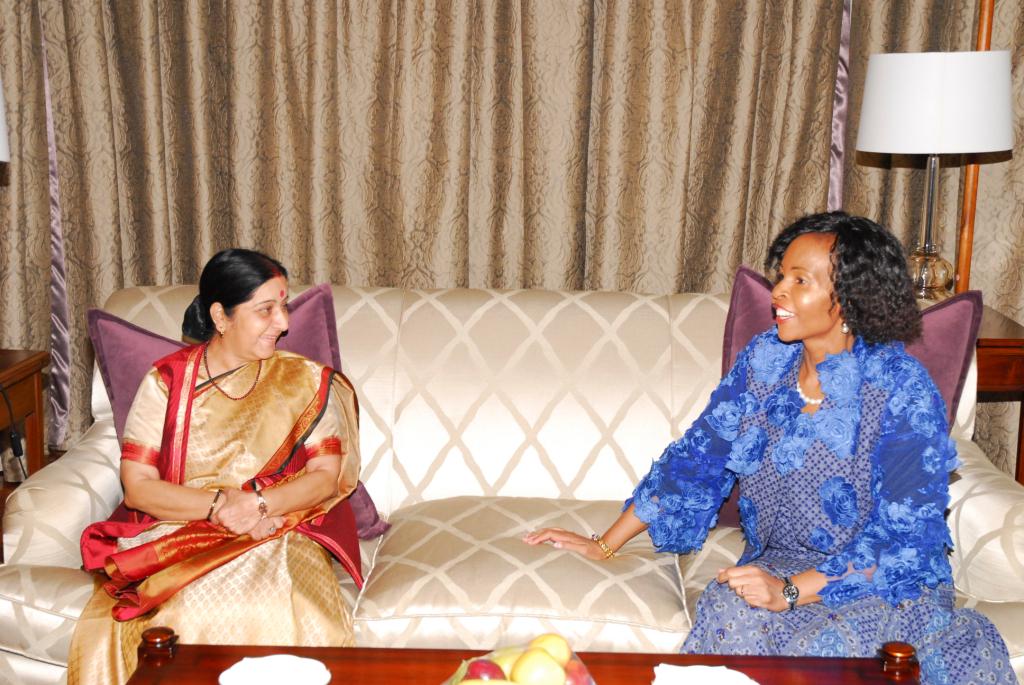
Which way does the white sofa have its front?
toward the camera

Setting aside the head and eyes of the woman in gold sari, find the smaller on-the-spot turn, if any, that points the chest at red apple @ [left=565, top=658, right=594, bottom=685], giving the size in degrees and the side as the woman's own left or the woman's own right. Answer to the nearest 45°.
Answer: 0° — they already face it

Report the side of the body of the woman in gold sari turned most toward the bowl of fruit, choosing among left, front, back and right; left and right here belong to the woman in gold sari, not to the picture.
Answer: front

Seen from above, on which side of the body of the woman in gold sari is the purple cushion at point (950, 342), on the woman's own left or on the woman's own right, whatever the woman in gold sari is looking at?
on the woman's own left

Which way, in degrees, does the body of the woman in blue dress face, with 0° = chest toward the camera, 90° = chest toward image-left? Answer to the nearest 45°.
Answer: approximately 45°

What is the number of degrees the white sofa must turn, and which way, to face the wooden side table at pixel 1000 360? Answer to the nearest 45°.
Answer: approximately 90° to its left

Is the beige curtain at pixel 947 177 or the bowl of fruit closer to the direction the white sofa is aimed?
the bowl of fruit

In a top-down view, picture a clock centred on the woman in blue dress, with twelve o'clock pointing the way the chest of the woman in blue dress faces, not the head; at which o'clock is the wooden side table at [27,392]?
The wooden side table is roughly at 2 o'clock from the woman in blue dress.

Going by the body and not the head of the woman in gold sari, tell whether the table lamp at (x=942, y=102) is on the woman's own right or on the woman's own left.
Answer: on the woman's own left

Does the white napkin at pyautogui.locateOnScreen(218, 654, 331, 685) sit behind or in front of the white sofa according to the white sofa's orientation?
in front

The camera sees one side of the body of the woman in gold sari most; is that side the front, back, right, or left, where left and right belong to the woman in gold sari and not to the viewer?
front

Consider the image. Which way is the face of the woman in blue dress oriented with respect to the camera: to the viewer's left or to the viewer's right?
to the viewer's left

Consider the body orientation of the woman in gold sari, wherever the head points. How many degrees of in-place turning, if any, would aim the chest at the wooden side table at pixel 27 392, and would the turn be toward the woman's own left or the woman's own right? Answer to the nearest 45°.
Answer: approximately 135° to the woman's own right
